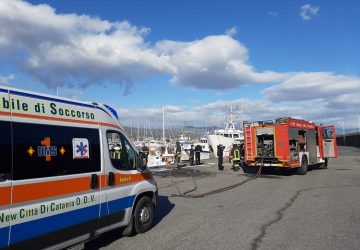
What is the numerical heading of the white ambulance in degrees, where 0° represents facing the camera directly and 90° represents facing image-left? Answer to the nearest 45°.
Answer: approximately 225°

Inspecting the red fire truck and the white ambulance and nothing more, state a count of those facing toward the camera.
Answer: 0

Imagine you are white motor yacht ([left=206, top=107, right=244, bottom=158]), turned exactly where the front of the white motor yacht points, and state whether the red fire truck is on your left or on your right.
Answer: on your left

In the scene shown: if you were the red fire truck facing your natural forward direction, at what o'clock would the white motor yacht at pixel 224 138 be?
The white motor yacht is roughly at 10 o'clock from the red fire truck.

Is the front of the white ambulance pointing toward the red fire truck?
yes

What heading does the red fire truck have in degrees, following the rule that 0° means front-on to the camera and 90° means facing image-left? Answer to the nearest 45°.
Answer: approximately 225°

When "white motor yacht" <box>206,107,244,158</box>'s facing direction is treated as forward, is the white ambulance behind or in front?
in front

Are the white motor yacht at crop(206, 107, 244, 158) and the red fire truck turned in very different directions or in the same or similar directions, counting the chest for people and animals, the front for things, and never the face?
very different directions

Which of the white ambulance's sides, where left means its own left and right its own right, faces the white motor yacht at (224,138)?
front
